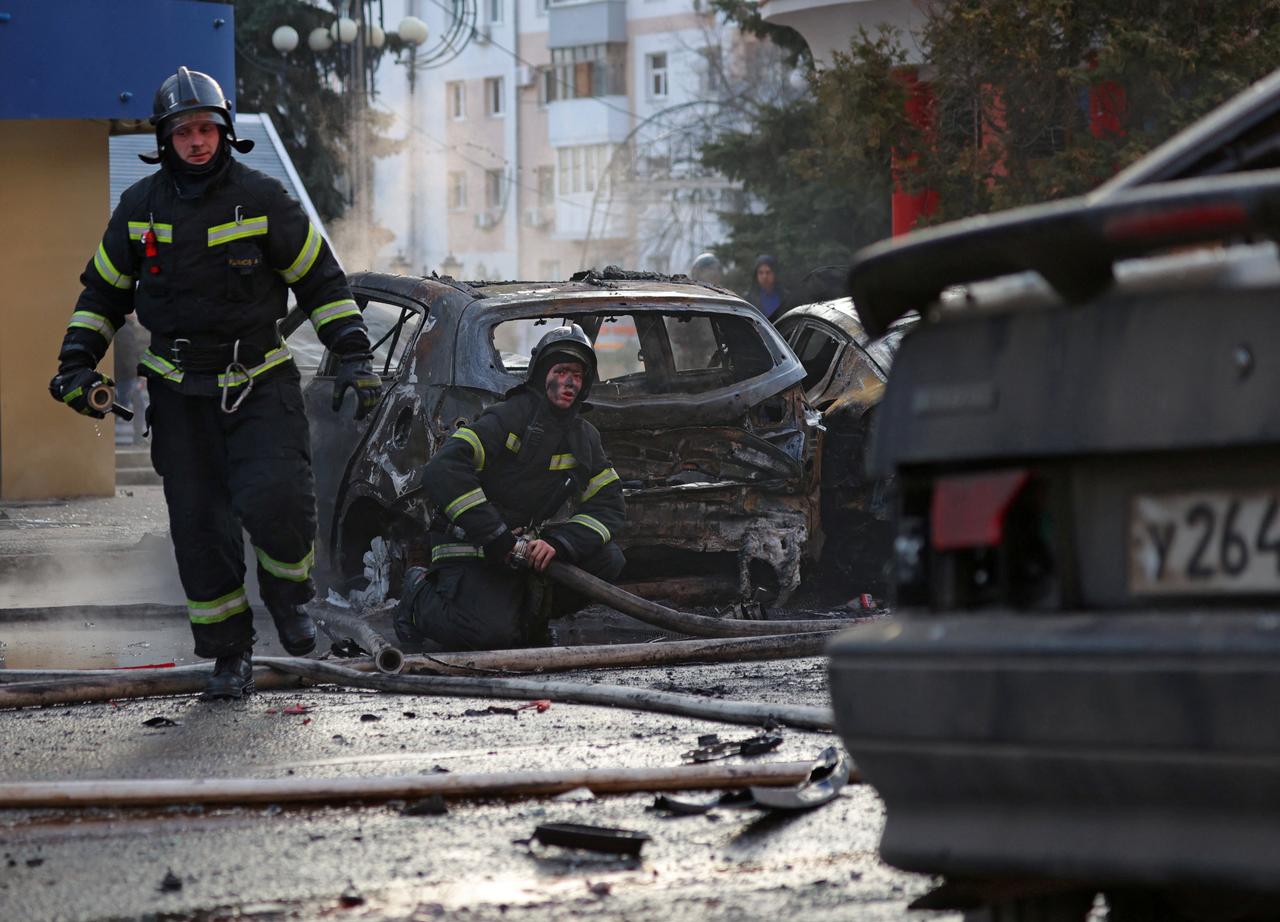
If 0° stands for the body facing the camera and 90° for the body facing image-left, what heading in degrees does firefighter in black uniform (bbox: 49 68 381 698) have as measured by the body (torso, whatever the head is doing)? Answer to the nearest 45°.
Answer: approximately 0°

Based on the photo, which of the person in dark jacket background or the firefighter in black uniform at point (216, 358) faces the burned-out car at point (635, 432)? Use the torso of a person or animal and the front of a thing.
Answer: the person in dark jacket background

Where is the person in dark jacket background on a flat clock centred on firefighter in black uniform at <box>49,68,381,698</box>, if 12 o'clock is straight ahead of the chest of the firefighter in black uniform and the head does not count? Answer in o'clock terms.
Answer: The person in dark jacket background is roughly at 7 o'clock from the firefighter in black uniform.

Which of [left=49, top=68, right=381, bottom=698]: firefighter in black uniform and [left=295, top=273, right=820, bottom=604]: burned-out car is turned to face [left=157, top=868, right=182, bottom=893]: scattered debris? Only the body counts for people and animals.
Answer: the firefighter in black uniform

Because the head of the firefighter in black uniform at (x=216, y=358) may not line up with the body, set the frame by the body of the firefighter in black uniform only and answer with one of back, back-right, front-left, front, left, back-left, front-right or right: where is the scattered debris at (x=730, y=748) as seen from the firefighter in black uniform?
front-left

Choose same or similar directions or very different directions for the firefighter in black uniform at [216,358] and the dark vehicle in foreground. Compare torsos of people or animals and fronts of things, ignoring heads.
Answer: very different directions

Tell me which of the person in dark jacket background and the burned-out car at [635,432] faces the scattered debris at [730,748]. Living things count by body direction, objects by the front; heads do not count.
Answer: the person in dark jacket background

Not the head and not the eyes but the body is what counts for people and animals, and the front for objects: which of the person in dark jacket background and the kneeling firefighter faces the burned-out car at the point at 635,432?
the person in dark jacket background

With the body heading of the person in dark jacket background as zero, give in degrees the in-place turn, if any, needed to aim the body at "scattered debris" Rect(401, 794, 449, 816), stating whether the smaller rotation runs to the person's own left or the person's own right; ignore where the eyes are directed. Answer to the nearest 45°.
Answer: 0° — they already face it

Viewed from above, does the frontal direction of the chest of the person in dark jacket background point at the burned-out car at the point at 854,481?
yes

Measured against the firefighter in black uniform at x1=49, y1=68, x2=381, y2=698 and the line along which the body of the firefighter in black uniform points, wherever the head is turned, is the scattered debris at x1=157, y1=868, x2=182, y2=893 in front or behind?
in front

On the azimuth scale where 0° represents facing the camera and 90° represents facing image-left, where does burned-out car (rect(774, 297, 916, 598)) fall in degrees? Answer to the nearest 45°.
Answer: approximately 135°

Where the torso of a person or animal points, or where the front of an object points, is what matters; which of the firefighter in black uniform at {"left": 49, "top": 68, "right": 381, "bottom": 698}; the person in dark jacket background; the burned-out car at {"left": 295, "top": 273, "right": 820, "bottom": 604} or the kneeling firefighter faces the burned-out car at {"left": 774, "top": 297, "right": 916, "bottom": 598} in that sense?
the person in dark jacket background

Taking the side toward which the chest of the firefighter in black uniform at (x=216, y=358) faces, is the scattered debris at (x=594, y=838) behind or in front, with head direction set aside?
in front

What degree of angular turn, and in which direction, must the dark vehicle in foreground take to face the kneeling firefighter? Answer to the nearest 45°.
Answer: approximately 45° to its left
